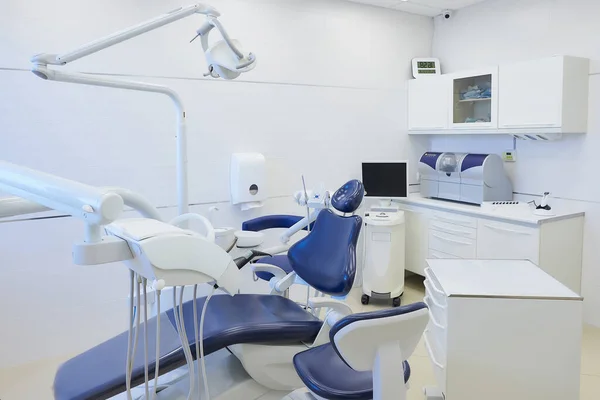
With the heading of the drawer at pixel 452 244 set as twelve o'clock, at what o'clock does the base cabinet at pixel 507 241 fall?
the base cabinet at pixel 507 241 is roughly at 9 o'clock from the drawer at pixel 452 244.

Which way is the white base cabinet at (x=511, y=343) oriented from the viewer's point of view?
to the viewer's left

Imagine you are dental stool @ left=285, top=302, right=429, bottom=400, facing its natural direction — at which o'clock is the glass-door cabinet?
The glass-door cabinet is roughly at 2 o'clock from the dental stool.

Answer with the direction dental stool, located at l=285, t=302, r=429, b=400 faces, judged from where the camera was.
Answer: facing away from the viewer and to the left of the viewer

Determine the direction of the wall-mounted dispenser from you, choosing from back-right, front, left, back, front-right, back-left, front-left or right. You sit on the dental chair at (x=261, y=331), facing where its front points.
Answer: back-right

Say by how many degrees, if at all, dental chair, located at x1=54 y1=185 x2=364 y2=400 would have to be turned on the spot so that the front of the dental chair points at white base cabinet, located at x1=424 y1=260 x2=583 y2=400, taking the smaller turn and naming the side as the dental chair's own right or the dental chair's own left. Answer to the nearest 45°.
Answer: approximately 135° to the dental chair's own left

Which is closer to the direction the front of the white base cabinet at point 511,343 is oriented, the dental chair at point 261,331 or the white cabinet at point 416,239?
the dental chair

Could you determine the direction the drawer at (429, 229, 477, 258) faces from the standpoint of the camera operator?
facing the viewer and to the left of the viewer

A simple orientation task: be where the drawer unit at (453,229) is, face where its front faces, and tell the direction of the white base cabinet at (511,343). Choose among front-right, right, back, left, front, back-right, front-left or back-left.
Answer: front-left

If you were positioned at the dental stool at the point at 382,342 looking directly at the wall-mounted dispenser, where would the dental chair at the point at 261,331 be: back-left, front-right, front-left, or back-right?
front-left

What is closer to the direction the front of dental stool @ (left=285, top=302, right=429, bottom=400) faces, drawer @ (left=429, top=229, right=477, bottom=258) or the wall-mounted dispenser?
the wall-mounted dispenser

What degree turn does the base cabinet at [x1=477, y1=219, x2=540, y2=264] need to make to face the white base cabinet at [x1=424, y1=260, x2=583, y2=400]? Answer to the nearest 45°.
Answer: approximately 45° to its left
